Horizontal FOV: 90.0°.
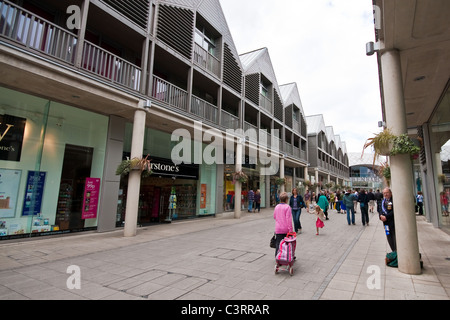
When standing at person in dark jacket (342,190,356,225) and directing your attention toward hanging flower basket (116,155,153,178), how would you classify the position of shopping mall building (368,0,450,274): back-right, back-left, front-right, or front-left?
front-left

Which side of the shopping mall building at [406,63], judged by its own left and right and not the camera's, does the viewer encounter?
left

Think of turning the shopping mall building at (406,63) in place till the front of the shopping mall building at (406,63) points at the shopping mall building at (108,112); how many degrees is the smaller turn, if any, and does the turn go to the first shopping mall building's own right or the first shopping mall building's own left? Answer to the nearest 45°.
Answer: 0° — it already faces it

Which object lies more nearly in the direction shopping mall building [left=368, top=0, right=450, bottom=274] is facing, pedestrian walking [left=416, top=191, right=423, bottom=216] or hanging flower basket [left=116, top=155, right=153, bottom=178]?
the hanging flower basket

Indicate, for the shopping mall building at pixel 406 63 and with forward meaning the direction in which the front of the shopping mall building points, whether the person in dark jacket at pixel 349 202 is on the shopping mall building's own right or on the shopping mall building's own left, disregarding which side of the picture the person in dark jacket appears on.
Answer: on the shopping mall building's own right

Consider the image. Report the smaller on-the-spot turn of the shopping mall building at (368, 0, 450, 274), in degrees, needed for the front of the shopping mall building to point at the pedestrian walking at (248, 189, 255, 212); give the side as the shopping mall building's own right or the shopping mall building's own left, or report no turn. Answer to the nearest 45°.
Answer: approximately 45° to the shopping mall building's own right

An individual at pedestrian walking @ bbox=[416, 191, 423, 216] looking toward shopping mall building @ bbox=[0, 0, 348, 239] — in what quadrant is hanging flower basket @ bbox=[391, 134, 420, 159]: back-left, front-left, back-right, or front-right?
front-left

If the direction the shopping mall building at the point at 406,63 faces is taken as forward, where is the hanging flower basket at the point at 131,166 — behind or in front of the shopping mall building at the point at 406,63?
in front

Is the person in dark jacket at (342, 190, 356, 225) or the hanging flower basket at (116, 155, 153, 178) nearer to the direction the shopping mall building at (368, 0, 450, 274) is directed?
the hanging flower basket
